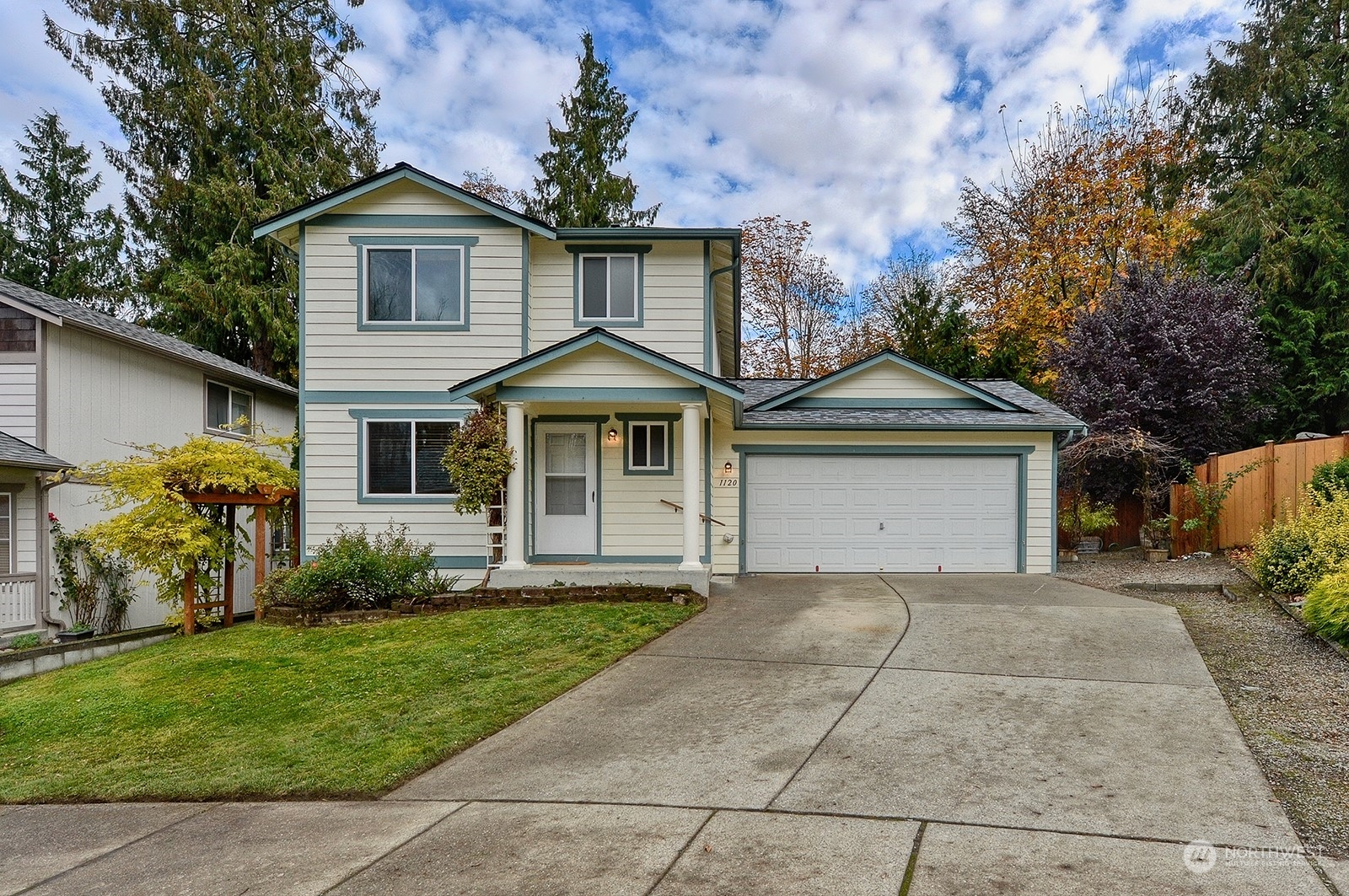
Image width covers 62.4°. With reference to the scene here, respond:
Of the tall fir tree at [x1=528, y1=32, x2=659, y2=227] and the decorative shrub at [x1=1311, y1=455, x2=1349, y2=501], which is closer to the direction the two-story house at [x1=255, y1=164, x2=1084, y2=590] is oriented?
the decorative shrub

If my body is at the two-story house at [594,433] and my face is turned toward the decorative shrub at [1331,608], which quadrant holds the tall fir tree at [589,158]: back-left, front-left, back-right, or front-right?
back-left

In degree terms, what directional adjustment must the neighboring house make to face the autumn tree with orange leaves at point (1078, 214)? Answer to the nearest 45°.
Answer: approximately 135° to its left

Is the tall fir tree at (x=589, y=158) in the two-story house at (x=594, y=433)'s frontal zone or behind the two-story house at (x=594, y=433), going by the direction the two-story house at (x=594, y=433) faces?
behind

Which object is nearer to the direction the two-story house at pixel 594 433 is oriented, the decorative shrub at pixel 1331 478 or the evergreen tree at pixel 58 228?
the decorative shrub

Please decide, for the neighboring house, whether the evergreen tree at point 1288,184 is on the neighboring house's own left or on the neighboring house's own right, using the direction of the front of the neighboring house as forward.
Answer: on the neighboring house's own left

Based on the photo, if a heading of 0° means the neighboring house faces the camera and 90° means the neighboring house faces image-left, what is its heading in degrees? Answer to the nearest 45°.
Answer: approximately 45°

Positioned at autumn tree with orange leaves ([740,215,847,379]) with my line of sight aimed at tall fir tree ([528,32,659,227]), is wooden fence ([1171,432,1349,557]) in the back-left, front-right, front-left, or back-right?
back-left

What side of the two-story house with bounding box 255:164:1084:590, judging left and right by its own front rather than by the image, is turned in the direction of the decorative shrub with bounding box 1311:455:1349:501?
left
